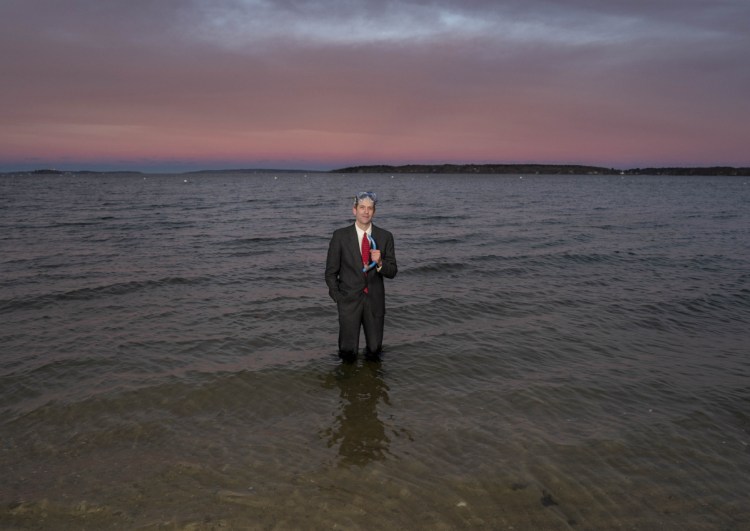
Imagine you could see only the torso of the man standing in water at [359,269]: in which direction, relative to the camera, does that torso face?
toward the camera

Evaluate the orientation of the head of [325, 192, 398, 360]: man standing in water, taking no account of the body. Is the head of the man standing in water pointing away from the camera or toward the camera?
toward the camera
